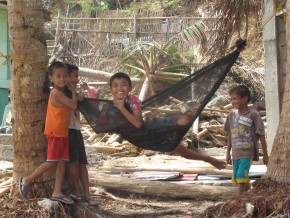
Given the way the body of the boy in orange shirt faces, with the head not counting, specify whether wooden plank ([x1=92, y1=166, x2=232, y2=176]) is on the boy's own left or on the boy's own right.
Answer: on the boy's own left

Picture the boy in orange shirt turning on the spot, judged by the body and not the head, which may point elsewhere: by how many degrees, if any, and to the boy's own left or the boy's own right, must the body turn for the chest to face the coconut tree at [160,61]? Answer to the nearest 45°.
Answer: approximately 90° to the boy's own left

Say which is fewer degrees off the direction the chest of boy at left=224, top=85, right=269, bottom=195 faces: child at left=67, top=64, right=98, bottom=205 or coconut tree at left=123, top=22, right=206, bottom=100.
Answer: the child

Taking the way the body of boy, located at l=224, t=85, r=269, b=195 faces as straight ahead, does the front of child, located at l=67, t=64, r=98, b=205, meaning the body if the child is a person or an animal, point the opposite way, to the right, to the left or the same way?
to the left

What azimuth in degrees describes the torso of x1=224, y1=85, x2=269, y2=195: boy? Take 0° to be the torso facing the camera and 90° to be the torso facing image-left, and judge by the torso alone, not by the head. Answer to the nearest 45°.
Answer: approximately 45°

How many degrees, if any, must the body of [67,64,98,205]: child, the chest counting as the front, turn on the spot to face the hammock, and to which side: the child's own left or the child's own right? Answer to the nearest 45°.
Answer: approximately 45° to the child's own left

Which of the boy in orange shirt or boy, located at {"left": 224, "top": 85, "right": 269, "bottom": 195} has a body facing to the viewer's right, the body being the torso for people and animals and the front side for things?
the boy in orange shirt

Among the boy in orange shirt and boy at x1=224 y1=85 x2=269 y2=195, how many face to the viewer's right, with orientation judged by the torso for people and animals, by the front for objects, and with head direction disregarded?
1

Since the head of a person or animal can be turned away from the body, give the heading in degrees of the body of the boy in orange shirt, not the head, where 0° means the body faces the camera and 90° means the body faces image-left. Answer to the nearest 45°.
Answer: approximately 270°
